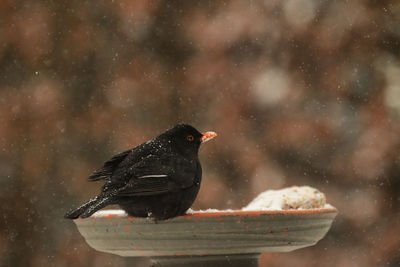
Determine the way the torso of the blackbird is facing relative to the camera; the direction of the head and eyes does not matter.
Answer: to the viewer's right
